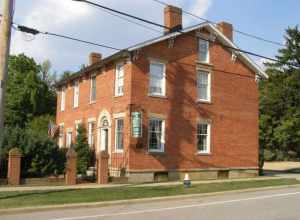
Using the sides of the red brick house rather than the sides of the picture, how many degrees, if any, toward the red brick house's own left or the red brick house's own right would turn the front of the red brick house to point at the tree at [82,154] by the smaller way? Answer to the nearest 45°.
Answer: approximately 45° to the red brick house's own right

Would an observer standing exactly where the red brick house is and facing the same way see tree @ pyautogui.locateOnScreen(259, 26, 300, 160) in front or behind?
behind

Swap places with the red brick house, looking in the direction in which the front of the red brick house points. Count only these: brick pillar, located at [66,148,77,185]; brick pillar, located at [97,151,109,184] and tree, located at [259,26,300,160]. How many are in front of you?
2

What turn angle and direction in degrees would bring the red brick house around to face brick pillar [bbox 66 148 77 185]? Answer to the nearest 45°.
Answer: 0° — it already faces it

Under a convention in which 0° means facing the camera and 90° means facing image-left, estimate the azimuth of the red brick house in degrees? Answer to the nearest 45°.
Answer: approximately 45°

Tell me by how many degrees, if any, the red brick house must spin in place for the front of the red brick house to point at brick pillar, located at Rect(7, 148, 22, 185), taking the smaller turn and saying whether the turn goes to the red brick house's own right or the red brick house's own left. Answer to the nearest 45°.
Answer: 0° — it already faces it

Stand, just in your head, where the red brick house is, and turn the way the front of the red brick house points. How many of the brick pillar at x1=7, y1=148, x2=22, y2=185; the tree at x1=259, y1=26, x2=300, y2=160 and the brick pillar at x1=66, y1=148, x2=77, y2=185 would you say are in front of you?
2

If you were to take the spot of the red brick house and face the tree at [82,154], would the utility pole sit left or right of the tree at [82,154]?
left

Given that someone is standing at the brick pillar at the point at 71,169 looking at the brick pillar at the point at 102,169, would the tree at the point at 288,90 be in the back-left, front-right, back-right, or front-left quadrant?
front-left

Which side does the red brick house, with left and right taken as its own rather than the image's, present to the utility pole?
front

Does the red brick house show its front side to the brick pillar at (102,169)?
yes
